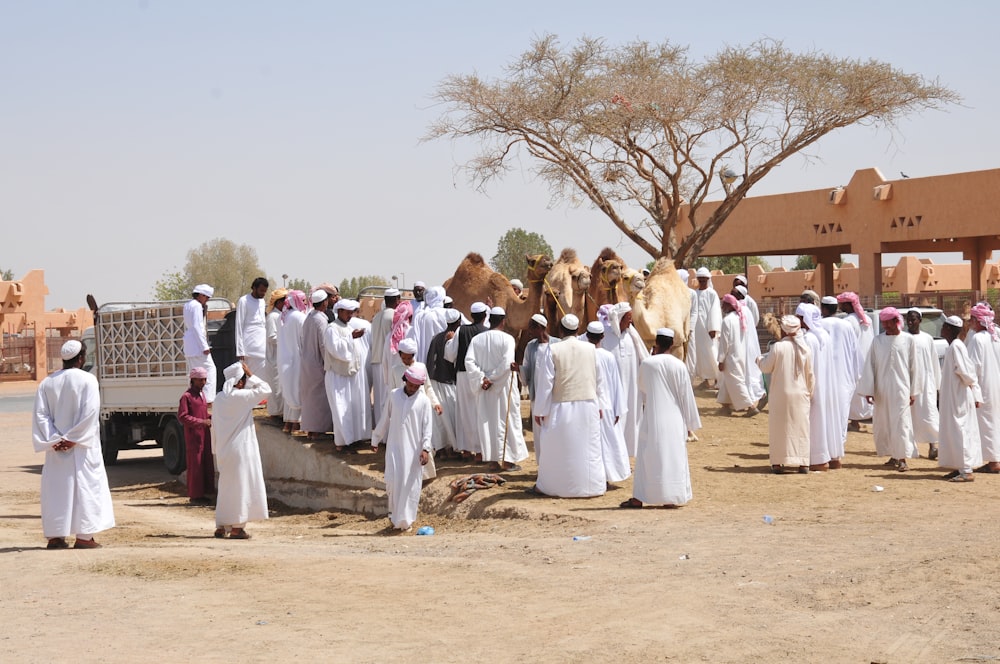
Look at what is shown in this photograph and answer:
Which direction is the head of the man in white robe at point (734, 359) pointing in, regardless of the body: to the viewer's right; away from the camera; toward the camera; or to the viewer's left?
to the viewer's left

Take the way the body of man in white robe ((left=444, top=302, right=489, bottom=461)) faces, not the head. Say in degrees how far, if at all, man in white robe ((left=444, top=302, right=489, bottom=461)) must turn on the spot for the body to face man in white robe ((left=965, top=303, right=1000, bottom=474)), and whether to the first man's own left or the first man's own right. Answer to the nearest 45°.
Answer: approximately 45° to the first man's own right

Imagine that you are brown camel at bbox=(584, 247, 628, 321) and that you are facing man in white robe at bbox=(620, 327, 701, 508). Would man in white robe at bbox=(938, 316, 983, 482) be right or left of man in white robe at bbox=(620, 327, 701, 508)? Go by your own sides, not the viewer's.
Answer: left

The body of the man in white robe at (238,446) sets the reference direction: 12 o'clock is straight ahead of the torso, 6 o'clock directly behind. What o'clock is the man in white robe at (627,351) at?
the man in white robe at (627,351) is roughly at 1 o'clock from the man in white robe at (238,446).

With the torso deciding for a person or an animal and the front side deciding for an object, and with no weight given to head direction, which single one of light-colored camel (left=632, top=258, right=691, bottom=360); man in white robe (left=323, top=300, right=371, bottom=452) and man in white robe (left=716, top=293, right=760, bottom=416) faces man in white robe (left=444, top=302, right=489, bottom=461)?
man in white robe (left=323, top=300, right=371, bottom=452)

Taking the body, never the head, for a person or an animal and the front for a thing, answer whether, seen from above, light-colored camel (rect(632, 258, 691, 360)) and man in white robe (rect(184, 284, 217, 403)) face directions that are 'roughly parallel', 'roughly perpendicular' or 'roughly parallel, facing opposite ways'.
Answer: roughly perpendicular

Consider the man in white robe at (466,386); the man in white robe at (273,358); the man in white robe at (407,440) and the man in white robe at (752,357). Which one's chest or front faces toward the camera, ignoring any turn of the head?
the man in white robe at (407,440)

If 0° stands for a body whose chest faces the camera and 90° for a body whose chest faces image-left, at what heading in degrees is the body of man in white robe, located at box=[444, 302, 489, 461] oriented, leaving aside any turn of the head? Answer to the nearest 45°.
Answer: approximately 225°

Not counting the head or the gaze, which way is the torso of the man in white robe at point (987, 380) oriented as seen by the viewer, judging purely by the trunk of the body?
to the viewer's left

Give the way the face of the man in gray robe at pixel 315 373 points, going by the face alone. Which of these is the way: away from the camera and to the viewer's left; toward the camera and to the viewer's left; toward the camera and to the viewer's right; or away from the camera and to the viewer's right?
away from the camera and to the viewer's right
